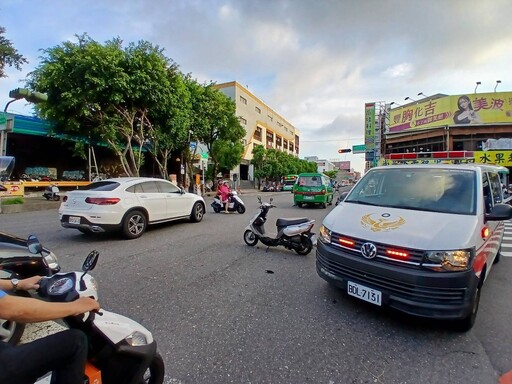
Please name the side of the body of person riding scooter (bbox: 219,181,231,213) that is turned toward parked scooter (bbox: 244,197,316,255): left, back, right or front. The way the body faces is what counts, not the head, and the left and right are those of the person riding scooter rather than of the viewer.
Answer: right

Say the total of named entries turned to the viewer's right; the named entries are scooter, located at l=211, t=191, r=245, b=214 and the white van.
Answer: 1

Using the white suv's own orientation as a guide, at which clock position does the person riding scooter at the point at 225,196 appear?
The person riding scooter is roughly at 12 o'clock from the white suv.

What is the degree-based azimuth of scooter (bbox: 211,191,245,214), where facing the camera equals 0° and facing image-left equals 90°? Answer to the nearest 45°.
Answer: approximately 270°

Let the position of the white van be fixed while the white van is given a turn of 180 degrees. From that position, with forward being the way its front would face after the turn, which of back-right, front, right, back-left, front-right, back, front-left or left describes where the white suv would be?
back-left

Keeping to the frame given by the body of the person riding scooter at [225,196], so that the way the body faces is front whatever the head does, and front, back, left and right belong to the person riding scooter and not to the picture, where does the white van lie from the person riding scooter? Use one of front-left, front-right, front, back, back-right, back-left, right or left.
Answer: right

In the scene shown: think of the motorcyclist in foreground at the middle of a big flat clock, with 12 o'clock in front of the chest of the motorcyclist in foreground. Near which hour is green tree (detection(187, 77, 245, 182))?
The green tree is roughly at 10 o'clock from the motorcyclist in foreground.

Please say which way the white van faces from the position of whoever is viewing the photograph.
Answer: facing the viewer and to the left of the viewer

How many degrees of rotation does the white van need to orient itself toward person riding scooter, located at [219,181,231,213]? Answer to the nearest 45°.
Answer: approximately 90° to its right

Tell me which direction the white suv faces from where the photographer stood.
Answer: facing away from the viewer and to the right of the viewer

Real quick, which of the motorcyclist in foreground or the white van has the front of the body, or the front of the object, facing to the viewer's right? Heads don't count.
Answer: the motorcyclist in foreground

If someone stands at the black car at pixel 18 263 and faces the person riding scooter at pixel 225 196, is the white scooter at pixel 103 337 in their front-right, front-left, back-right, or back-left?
back-right
